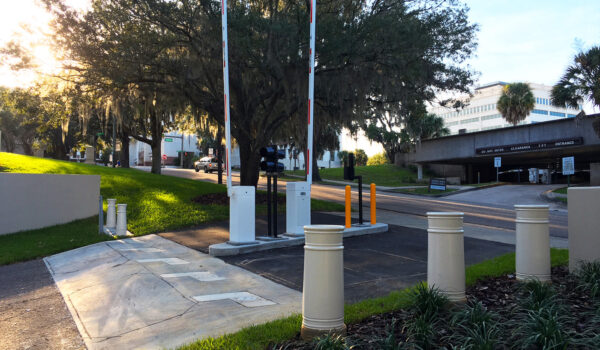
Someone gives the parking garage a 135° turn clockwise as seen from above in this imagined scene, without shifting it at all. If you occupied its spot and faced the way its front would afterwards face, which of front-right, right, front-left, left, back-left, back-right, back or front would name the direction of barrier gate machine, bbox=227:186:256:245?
back

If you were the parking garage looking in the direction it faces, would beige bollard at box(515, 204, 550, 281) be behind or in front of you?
in front

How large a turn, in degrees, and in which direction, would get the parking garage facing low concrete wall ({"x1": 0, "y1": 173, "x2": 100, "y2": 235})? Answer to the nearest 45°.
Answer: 0° — it already faces it

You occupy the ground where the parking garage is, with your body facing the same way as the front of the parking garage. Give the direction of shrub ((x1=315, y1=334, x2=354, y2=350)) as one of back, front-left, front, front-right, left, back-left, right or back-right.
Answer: front-left

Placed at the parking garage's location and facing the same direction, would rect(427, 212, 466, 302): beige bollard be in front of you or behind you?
in front

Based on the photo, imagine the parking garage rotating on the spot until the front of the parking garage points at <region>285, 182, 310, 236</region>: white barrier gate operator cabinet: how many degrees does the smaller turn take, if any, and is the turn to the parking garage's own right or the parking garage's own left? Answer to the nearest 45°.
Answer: approximately 45° to the parking garage's own left

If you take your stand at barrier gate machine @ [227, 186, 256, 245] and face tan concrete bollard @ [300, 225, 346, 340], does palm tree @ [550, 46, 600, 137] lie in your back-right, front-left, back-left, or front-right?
back-left

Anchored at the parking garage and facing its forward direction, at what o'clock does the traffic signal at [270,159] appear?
The traffic signal is roughly at 11 o'clock from the parking garage.

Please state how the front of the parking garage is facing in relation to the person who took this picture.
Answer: facing the viewer and to the left of the viewer

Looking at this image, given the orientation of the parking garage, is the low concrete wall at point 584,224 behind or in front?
in front

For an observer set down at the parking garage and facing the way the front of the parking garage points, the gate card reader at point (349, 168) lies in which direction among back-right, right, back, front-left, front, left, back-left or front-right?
front-left
